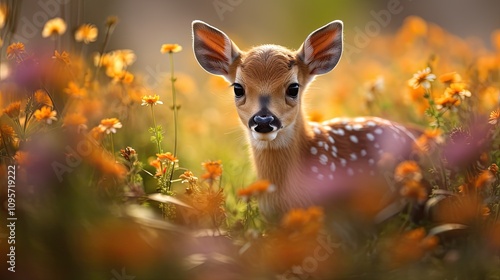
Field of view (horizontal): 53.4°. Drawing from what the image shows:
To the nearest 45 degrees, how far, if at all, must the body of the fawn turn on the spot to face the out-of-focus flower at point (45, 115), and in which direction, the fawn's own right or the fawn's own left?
0° — it already faces it

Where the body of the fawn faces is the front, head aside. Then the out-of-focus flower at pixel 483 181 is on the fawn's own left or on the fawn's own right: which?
on the fawn's own left

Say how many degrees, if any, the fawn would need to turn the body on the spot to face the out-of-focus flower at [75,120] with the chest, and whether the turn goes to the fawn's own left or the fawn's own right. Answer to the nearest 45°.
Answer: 0° — it already faces it

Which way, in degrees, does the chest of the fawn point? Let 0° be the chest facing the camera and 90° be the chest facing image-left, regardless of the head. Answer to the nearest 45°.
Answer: approximately 45°

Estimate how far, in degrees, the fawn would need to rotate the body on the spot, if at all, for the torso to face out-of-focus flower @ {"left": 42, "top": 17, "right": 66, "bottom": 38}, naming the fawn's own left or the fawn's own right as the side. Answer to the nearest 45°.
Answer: approximately 45° to the fawn's own right

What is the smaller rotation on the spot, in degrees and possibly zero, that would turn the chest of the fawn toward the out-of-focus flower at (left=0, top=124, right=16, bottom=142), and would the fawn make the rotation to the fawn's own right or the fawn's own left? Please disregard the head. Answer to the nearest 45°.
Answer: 0° — it already faces it

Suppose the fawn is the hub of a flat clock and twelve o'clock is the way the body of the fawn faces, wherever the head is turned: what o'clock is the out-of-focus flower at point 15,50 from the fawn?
The out-of-focus flower is roughly at 1 o'clock from the fawn.

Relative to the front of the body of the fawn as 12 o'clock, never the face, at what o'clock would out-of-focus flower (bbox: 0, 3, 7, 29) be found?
The out-of-focus flower is roughly at 1 o'clock from the fawn.
